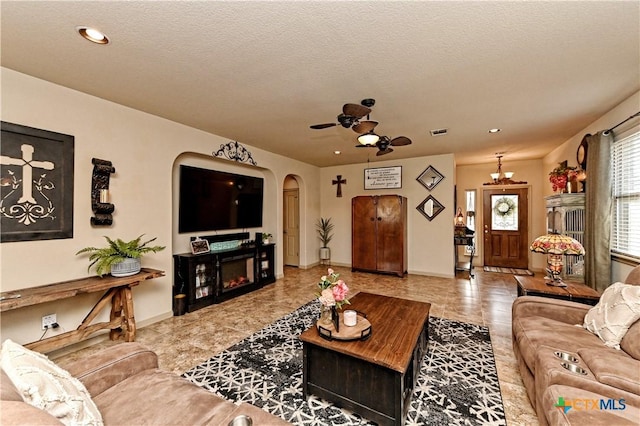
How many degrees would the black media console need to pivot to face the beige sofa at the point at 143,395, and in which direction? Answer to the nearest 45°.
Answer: approximately 45° to its right

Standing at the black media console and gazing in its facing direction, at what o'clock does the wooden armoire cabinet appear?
The wooden armoire cabinet is roughly at 10 o'clock from the black media console.

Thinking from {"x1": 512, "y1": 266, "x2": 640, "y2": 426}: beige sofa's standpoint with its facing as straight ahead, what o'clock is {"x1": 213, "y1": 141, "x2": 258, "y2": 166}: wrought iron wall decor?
The wrought iron wall decor is roughly at 12 o'clock from the beige sofa.

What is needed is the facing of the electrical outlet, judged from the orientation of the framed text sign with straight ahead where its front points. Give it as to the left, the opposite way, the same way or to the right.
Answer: to the left

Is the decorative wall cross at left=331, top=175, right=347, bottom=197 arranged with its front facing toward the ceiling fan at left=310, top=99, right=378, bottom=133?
yes

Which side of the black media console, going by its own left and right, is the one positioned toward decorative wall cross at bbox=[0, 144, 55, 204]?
right

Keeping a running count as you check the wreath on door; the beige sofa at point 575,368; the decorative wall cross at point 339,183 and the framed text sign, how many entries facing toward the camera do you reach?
3

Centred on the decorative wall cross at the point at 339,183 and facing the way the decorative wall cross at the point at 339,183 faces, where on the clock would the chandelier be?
The chandelier is roughly at 9 o'clock from the decorative wall cross.

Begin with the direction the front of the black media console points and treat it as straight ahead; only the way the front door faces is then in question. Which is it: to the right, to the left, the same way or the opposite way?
to the right

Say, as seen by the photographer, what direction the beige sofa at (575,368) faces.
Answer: facing to the left of the viewer

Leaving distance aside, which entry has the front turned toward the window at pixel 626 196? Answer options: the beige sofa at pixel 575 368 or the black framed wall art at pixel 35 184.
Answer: the black framed wall art

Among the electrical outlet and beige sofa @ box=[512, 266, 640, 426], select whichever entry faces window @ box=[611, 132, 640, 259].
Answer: the electrical outlet
